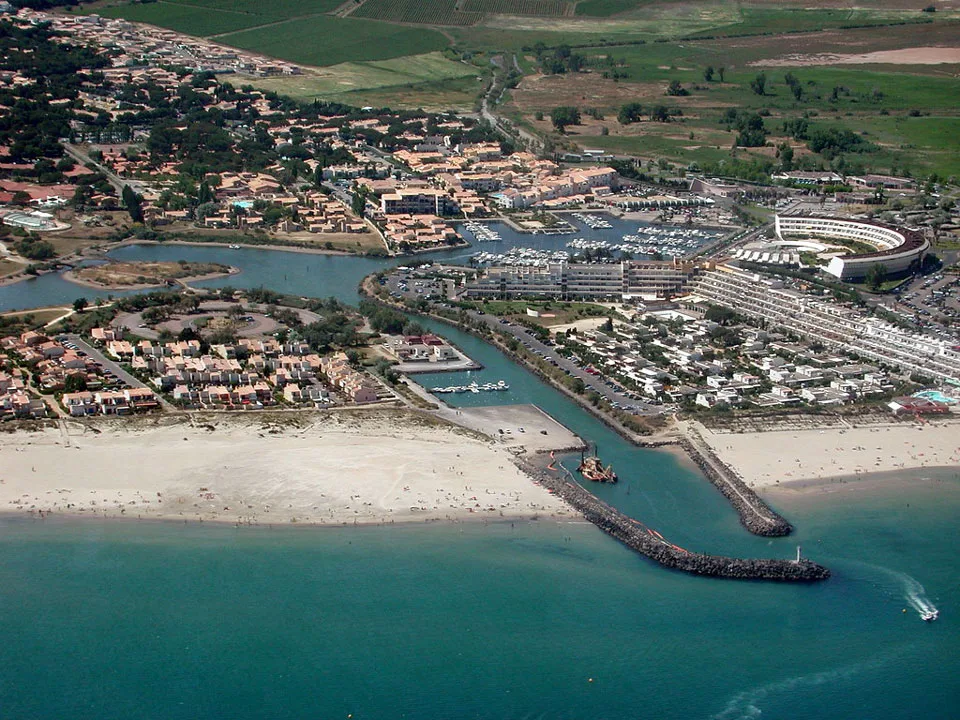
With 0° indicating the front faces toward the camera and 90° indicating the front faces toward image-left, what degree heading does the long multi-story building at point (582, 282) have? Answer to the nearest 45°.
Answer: approximately 0°

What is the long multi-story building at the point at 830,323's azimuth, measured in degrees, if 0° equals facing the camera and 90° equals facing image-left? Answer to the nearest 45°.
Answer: approximately 45°

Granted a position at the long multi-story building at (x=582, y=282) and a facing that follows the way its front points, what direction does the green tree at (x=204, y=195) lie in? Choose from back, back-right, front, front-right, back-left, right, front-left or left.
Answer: back-right

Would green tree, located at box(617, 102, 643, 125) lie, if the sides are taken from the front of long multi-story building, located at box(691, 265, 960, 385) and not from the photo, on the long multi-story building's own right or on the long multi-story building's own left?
on the long multi-story building's own right

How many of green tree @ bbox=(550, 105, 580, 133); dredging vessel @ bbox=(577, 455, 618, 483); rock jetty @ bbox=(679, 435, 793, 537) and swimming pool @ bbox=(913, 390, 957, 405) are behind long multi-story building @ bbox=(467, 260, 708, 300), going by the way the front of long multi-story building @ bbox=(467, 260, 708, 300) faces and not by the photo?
1

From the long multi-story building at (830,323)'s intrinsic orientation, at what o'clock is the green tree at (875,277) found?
The green tree is roughly at 5 o'clock from the long multi-story building.

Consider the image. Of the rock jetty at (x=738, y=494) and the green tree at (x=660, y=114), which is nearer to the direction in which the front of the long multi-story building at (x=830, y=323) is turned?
the rock jetty

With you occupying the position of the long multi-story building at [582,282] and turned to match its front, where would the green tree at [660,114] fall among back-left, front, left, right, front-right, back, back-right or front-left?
back

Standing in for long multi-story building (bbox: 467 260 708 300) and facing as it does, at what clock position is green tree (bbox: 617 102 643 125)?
The green tree is roughly at 6 o'clock from the long multi-story building.

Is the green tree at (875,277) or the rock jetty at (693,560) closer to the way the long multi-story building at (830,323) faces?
the rock jetty

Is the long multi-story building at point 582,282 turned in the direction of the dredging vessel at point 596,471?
yes

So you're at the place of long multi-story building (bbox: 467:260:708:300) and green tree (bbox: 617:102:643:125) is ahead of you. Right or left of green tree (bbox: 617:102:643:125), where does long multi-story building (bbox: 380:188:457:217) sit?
left

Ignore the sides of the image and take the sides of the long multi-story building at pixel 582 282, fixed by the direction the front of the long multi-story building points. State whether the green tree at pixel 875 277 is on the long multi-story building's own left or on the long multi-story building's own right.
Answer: on the long multi-story building's own left
